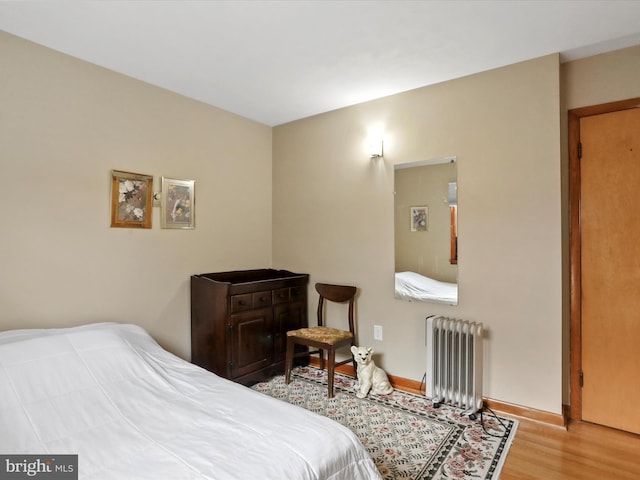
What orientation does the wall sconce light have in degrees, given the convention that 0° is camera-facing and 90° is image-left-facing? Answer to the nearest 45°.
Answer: approximately 45°

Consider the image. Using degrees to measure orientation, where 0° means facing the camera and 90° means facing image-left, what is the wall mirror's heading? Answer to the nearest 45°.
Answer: approximately 45°

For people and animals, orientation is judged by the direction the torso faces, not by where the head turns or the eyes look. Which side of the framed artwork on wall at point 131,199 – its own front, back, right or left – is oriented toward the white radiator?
front

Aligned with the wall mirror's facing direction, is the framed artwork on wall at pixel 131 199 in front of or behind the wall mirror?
in front

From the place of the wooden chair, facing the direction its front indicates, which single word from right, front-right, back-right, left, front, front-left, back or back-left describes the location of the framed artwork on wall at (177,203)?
front-right

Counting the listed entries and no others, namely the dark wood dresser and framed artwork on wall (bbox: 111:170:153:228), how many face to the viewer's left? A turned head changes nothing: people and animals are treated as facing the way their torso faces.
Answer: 0

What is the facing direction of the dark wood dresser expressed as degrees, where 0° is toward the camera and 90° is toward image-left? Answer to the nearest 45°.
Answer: approximately 315°

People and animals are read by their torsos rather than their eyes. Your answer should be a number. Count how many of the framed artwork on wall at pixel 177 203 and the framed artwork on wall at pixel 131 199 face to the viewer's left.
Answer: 0

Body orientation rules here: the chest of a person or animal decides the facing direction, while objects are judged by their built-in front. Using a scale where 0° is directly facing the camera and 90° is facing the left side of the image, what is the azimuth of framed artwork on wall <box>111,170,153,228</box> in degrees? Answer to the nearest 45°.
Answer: approximately 315°

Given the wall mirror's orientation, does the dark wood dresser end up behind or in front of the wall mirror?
in front

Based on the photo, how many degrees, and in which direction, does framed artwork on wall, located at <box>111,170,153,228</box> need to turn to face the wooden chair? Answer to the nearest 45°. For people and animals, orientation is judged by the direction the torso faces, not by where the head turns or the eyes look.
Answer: approximately 45° to its left

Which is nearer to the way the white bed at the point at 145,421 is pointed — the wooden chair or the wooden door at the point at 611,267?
the wooden door

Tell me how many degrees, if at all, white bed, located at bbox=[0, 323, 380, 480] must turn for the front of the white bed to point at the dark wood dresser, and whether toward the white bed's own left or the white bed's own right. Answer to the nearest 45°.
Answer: approximately 135° to the white bed's own left
